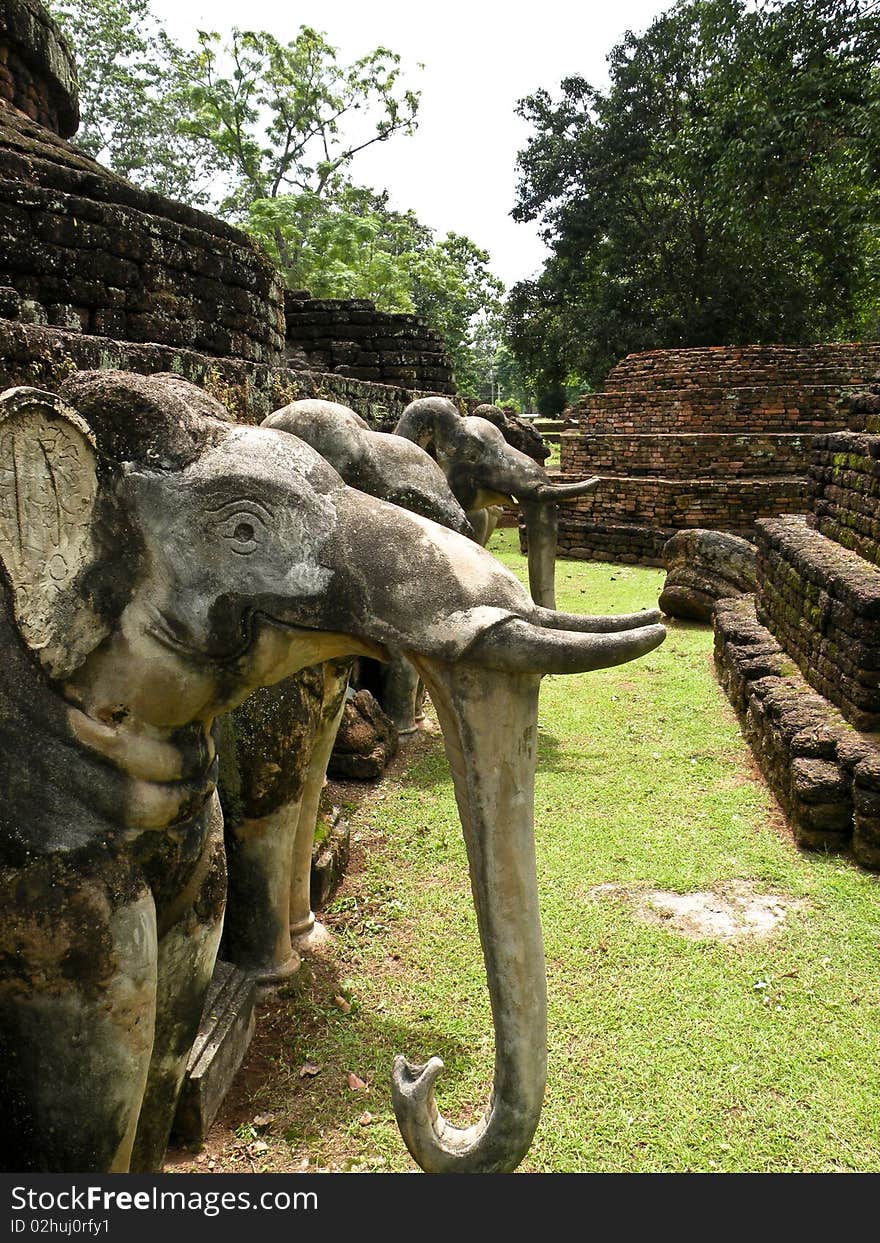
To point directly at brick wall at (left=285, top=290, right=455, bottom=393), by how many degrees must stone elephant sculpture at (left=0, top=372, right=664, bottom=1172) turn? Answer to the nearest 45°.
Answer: approximately 90° to its left

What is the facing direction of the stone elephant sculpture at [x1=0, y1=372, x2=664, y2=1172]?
to the viewer's right

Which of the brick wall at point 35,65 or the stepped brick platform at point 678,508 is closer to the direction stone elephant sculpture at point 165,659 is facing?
the stepped brick platform

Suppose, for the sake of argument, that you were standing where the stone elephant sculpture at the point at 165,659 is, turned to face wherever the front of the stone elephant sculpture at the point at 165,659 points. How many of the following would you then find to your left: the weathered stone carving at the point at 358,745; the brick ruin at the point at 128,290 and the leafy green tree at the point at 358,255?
3

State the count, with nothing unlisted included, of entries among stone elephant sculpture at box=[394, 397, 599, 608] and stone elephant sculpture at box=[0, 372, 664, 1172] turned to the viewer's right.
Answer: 2

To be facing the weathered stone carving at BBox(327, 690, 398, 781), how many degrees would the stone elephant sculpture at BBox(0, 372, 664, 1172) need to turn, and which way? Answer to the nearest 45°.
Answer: approximately 90° to its left

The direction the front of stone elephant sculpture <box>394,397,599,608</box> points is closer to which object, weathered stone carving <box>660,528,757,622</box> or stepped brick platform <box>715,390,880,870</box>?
the stepped brick platform

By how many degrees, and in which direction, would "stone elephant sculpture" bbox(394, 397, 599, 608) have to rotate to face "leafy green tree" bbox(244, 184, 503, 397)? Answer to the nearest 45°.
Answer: approximately 90° to its left

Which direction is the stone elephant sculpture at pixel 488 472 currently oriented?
to the viewer's right

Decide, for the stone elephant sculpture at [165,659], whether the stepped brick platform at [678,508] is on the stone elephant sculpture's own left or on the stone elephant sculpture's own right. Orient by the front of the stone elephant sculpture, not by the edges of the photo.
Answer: on the stone elephant sculpture's own left

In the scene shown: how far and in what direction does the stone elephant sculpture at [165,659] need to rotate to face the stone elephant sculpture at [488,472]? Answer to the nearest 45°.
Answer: approximately 90° to its left
